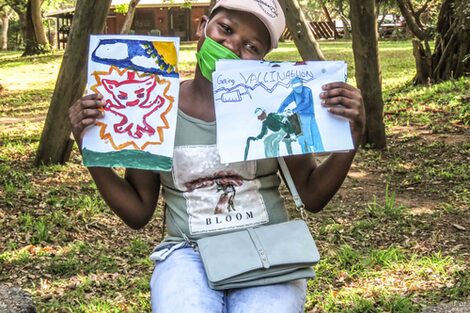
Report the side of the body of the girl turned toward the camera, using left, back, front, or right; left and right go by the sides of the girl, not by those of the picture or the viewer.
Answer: front

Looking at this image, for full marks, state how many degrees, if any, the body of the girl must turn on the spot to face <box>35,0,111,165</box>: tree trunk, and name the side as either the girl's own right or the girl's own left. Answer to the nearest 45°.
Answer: approximately 180°

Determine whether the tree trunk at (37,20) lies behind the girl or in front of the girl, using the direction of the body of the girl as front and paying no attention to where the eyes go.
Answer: behind

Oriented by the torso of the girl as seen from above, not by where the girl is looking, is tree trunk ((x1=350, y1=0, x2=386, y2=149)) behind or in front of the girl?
behind

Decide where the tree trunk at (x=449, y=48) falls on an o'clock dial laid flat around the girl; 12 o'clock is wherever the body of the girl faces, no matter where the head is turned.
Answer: The tree trunk is roughly at 7 o'clock from the girl.

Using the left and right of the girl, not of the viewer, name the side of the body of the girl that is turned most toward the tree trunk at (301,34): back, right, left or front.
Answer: back

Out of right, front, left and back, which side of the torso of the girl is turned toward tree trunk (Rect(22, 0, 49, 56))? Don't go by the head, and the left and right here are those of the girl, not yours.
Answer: back
